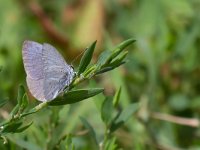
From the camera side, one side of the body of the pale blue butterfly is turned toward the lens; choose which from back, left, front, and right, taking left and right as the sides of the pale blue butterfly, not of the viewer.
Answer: right
